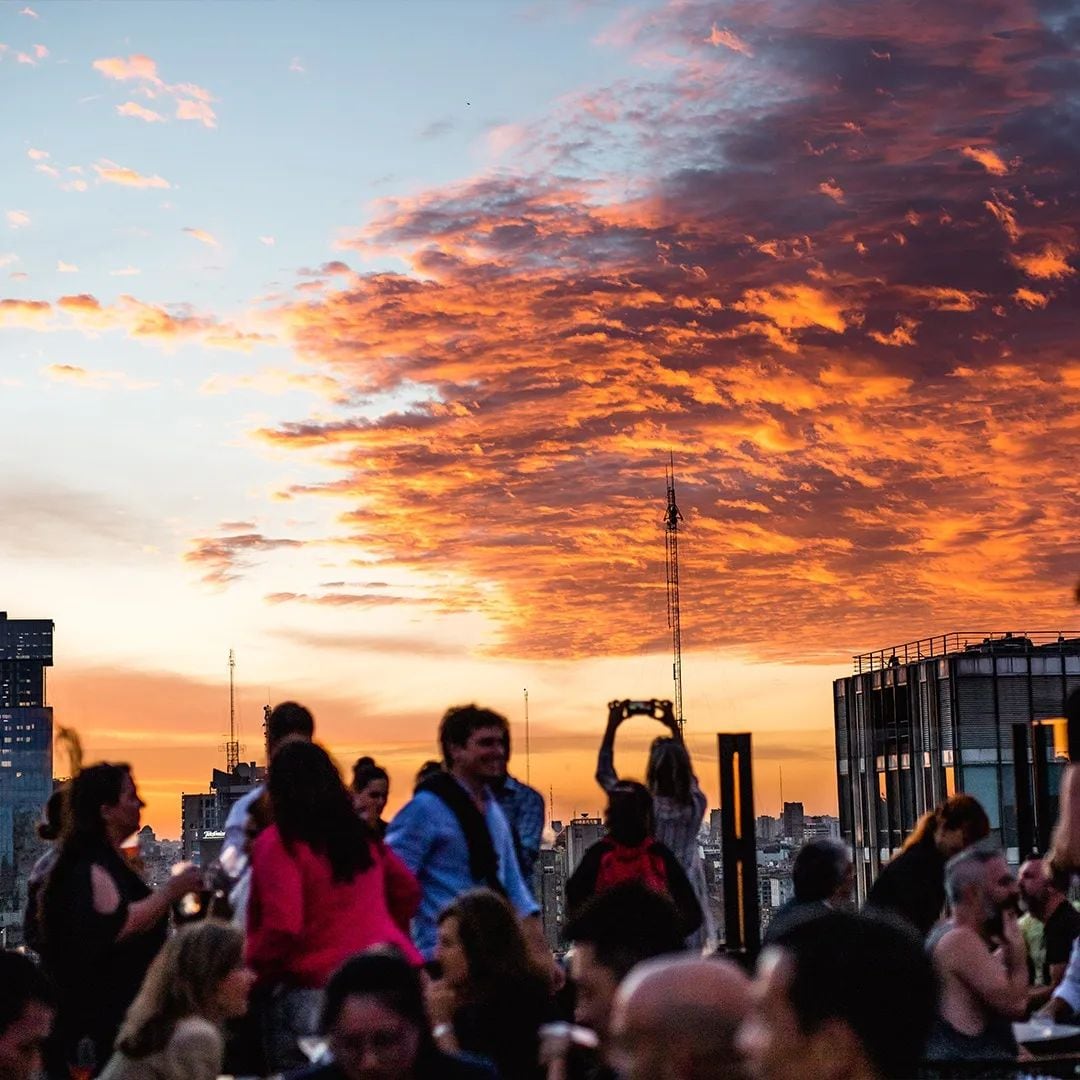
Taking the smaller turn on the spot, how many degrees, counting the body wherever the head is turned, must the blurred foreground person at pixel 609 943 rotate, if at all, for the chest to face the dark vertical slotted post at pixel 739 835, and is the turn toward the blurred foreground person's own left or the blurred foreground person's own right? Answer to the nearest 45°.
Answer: approximately 90° to the blurred foreground person's own right

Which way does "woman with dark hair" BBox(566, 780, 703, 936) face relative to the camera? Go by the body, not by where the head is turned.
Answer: away from the camera

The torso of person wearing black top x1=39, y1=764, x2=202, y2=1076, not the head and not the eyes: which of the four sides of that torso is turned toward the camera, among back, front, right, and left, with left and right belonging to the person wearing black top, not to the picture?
right

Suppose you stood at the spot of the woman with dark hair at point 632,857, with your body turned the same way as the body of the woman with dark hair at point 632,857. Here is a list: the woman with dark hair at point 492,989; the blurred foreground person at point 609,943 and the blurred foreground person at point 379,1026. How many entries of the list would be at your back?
3

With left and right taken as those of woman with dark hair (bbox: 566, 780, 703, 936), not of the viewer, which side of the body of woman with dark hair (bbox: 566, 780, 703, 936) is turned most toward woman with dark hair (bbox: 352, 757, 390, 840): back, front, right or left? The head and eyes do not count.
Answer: left

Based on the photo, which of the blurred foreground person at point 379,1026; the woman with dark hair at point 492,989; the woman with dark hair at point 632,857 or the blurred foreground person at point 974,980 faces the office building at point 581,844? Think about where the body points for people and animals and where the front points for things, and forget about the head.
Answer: the woman with dark hair at point 632,857
